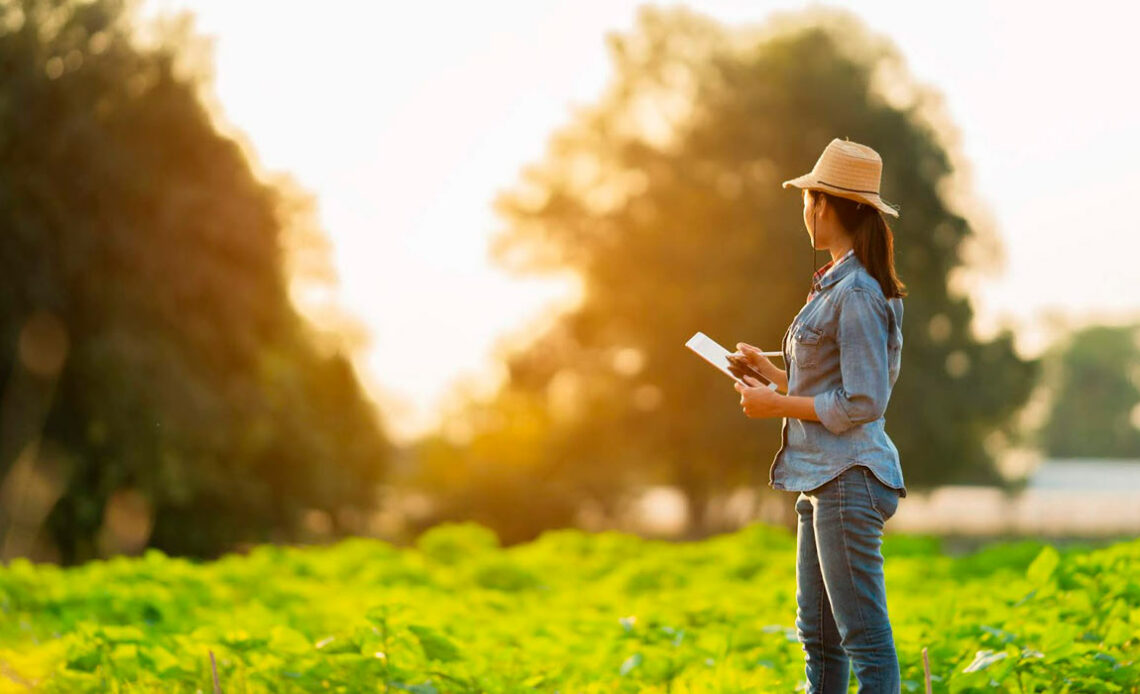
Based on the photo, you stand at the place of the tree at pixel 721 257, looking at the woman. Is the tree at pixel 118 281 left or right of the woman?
right

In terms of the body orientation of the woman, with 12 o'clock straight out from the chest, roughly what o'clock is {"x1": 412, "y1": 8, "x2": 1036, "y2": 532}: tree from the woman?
The tree is roughly at 3 o'clock from the woman.

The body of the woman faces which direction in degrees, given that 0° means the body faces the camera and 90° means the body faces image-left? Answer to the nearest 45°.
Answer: approximately 90°

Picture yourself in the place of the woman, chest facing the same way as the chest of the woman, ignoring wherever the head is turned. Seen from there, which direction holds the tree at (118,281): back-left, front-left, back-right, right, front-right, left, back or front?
front-right
